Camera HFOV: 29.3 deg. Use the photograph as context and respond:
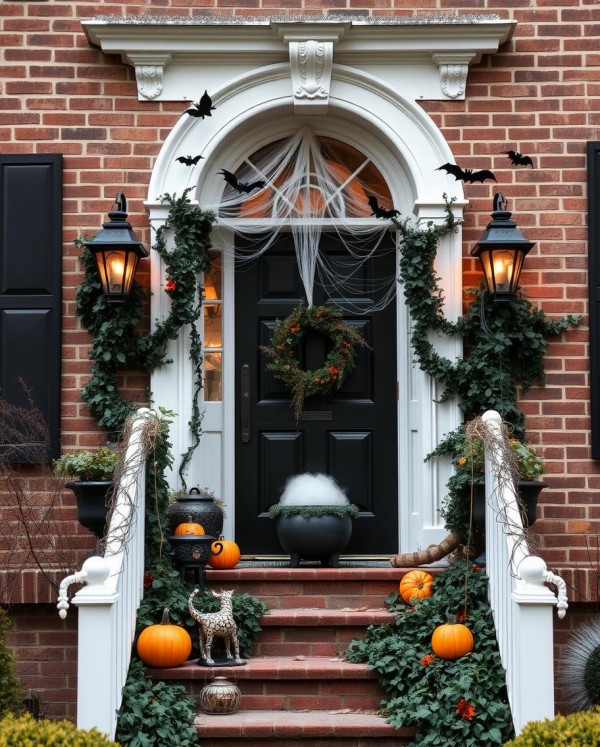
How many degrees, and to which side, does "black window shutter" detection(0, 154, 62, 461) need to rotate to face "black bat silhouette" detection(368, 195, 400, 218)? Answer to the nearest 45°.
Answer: approximately 90° to its left

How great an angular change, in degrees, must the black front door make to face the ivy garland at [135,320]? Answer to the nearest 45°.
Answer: approximately 45° to its right

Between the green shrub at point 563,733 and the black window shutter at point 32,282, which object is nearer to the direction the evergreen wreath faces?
the green shrub

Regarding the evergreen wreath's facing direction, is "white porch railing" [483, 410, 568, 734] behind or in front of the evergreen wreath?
in front

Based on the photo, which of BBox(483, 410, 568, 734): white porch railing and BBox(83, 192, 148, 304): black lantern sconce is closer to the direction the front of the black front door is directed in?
the white porch railing

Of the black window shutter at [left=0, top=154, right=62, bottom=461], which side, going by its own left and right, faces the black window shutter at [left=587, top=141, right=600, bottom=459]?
left
